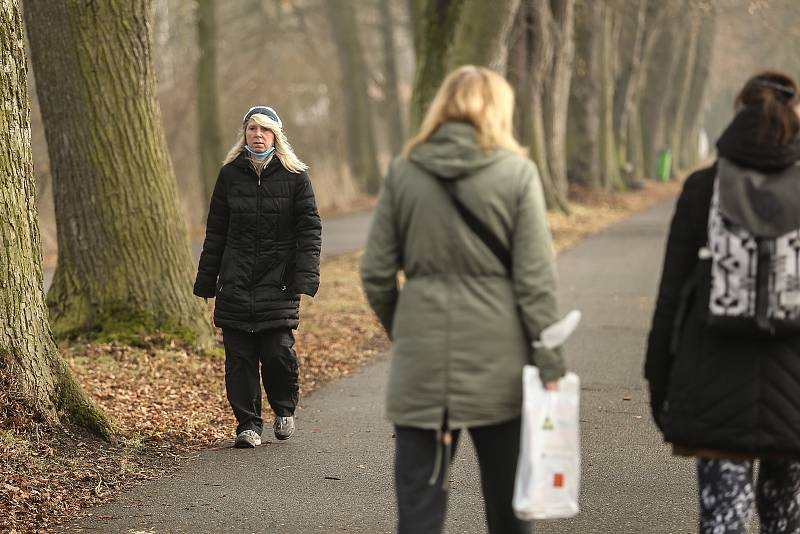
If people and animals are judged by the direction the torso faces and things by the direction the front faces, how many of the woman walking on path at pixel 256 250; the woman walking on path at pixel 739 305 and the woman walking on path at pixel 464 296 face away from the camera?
2

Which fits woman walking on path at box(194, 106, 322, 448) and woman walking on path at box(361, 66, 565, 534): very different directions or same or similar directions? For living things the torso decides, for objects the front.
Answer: very different directions

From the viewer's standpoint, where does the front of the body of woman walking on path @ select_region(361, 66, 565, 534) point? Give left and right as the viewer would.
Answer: facing away from the viewer

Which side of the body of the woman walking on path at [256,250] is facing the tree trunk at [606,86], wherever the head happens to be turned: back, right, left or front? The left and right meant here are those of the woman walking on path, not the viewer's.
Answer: back

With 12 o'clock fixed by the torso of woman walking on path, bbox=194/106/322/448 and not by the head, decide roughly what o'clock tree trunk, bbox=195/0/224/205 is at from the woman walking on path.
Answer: The tree trunk is roughly at 6 o'clock from the woman walking on path.

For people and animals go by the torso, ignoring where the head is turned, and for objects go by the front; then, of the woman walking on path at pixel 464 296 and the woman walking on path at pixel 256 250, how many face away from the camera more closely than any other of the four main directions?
1

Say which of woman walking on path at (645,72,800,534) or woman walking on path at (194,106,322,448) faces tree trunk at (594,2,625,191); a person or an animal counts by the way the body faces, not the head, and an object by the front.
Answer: woman walking on path at (645,72,800,534)

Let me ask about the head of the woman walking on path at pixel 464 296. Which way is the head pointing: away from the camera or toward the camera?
away from the camera

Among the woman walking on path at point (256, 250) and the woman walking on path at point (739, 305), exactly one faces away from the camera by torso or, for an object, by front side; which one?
the woman walking on path at point (739, 305)

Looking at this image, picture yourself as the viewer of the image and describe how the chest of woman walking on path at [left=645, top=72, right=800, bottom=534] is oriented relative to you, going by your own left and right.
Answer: facing away from the viewer

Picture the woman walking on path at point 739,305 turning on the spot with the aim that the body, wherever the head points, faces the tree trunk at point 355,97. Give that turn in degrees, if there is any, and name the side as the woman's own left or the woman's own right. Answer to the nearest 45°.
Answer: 0° — they already face it

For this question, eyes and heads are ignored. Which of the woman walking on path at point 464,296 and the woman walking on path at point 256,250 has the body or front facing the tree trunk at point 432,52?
the woman walking on path at point 464,296

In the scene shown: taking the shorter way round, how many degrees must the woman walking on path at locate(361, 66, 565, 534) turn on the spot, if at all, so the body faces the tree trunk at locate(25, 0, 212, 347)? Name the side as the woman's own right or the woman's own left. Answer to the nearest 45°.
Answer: approximately 45° to the woman's own left
